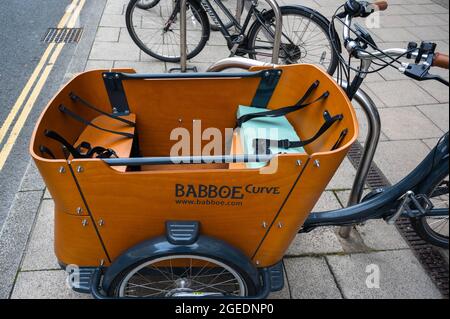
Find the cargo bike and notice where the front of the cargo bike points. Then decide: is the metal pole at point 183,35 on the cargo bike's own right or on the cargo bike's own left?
on the cargo bike's own right

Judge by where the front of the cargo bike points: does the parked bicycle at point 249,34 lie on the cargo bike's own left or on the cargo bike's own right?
on the cargo bike's own right
